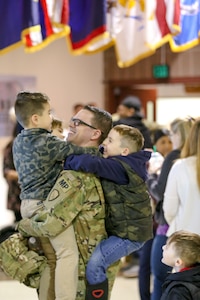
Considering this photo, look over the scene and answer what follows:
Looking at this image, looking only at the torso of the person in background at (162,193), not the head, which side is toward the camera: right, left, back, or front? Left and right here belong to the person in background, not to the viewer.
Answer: left

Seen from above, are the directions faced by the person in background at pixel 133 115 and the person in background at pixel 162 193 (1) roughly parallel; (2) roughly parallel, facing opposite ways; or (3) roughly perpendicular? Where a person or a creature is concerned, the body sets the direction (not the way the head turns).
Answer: roughly parallel

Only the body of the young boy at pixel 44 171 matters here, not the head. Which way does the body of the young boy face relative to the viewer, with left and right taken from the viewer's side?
facing away from the viewer and to the right of the viewer

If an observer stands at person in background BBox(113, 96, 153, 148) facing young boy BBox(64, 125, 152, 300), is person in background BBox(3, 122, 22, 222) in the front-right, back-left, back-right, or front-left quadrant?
front-right

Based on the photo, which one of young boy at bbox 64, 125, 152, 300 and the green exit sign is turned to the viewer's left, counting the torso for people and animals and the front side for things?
the young boy

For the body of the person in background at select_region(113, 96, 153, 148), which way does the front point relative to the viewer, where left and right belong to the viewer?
facing to the left of the viewer

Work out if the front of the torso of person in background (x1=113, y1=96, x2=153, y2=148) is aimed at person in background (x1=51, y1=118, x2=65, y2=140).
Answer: no

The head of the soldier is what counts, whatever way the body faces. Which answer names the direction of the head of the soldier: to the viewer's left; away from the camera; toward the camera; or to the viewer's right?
to the viewer's left

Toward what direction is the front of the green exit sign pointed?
toward the camera

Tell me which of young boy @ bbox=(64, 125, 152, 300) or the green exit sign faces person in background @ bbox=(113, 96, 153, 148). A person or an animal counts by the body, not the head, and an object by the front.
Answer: the green exit sign

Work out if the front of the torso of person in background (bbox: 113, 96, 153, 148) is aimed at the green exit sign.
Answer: no

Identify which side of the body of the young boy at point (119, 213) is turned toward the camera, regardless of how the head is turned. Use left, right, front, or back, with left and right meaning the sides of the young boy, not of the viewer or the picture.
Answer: left

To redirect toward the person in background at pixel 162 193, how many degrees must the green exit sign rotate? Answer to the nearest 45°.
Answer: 0° — it already faces them

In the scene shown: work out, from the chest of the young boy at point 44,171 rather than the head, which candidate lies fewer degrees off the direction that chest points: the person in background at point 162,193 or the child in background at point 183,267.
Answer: the person in background

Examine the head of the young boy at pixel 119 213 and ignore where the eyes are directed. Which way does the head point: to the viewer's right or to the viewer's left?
to the viewer's left
